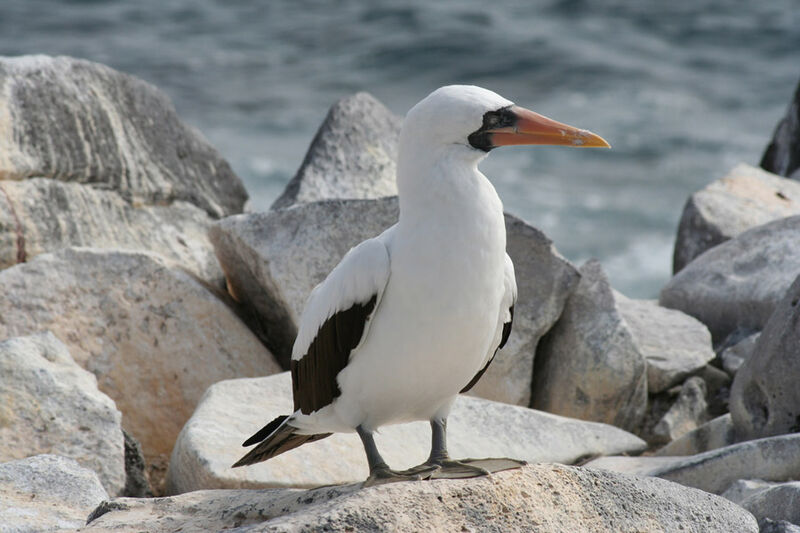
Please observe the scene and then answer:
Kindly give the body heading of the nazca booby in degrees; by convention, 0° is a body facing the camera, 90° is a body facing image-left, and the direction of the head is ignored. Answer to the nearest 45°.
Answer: approximately 315°

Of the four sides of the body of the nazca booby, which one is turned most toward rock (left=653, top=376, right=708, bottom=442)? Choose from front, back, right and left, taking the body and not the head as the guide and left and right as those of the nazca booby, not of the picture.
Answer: left

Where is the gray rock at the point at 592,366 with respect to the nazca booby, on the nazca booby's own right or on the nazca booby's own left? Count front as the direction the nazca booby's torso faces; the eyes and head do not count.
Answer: on the nazca booby's own left

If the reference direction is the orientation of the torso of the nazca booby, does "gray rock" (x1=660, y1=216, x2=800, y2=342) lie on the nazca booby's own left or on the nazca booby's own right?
on the nazca booby's own left

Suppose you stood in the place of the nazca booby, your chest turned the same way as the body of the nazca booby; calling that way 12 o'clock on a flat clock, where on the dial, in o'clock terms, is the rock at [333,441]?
The rock is roughly at 7 o'clock from the nazca booby.

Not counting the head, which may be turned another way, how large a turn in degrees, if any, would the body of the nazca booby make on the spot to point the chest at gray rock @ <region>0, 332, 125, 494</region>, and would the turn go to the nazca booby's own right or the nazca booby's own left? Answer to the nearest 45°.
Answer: approximately 180°

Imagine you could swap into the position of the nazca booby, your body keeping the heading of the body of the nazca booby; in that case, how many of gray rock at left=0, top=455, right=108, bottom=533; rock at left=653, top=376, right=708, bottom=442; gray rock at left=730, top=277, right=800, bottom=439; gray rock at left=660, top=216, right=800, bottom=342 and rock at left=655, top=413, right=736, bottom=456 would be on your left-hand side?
4

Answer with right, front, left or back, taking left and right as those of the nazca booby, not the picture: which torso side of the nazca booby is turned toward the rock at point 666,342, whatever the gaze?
left

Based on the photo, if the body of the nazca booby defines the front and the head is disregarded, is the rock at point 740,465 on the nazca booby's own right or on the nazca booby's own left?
on the nazca booby's own left

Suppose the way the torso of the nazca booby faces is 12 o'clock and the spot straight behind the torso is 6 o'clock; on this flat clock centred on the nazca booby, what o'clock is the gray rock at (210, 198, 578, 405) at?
The gray rock is roughly at 7 o'clock from the nazca booby.

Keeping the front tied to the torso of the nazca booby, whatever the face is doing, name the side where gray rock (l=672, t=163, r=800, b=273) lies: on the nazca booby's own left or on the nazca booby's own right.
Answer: on the nazca booby's own left

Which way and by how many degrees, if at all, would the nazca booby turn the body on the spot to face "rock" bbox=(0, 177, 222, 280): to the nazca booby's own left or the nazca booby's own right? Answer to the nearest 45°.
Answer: approximately 180°

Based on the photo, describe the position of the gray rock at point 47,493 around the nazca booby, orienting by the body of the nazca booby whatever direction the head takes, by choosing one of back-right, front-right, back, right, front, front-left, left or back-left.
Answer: back-right

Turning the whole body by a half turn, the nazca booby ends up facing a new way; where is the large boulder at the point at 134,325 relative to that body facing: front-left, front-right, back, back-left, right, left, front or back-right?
front
